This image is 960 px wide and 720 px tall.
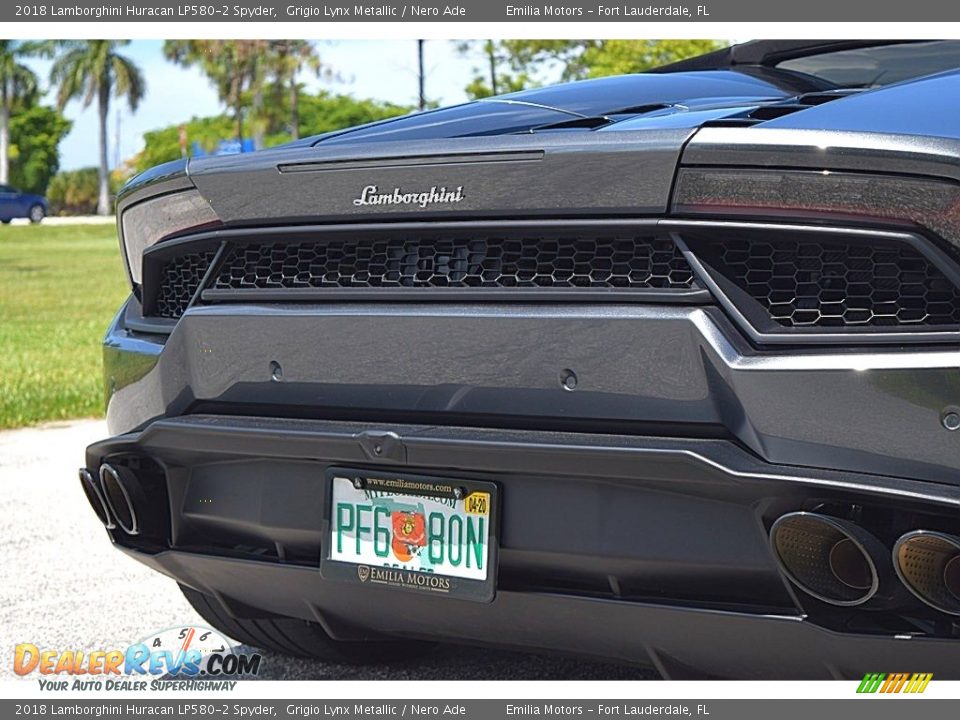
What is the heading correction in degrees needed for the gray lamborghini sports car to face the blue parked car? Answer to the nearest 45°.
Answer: approximately 45° to its left

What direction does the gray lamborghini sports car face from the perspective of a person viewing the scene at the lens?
facing away from the viewer and to the right of the viewer
